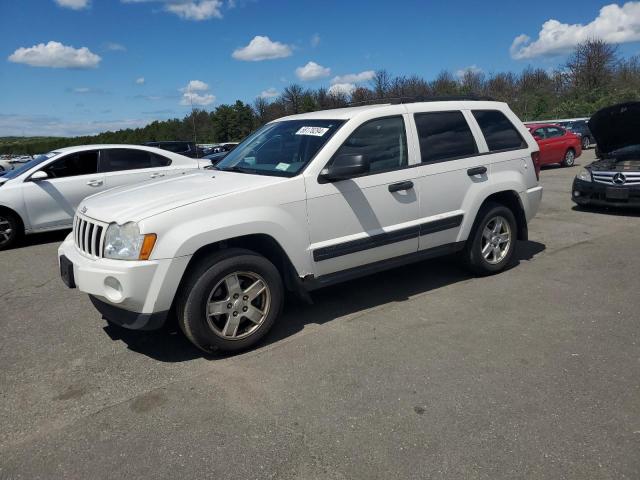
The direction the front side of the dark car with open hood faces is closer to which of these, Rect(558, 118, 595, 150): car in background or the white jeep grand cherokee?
the white jeep grand cherokee

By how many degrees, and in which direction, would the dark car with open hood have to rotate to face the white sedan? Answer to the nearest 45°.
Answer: approximately 45° to its right

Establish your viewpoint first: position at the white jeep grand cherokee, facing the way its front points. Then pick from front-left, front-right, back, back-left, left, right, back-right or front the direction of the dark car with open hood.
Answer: back

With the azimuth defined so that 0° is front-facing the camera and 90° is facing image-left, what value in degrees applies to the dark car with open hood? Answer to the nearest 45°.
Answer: approximately 0°

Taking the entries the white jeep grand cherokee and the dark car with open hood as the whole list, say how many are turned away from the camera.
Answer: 0

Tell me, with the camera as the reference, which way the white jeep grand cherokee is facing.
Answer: facing the viewer and to the left of the viewer

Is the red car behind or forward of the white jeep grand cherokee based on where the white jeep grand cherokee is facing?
behind

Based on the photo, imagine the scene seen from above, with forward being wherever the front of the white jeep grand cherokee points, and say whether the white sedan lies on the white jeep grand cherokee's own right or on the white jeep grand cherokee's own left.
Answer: on the white jeep grand cherokee's own right

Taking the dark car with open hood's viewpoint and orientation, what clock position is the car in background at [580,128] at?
The car in background is roughly at 6 o'clock from the dark car with open hood.

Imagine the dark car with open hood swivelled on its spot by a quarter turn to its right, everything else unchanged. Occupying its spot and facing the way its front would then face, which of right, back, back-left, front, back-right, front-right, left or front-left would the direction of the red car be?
right
